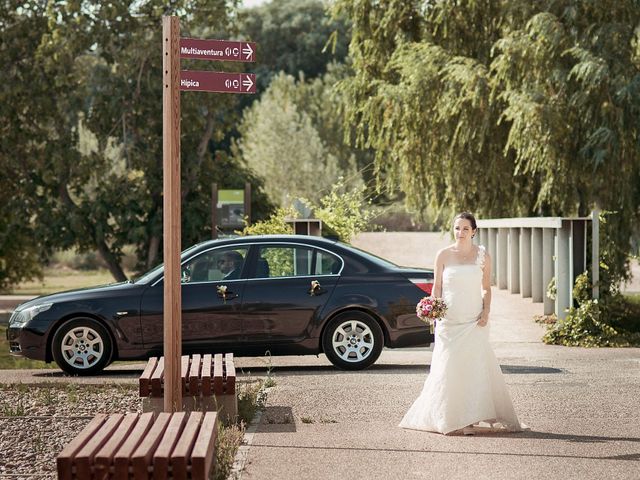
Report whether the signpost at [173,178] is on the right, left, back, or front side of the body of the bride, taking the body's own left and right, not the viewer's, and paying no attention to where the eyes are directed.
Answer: right

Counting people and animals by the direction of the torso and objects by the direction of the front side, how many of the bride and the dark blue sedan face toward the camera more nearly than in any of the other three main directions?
1

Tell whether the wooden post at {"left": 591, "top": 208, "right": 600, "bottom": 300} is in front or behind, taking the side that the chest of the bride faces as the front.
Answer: behind

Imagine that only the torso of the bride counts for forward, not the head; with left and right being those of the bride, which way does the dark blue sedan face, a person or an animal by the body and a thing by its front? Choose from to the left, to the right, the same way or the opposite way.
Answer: to the right

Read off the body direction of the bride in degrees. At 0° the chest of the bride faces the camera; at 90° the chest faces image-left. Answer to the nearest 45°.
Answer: approximately 0°

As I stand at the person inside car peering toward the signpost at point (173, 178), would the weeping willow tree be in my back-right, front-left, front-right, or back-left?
back-left

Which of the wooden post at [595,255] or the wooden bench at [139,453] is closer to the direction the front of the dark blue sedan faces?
the wooden bench

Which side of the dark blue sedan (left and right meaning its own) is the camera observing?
left
